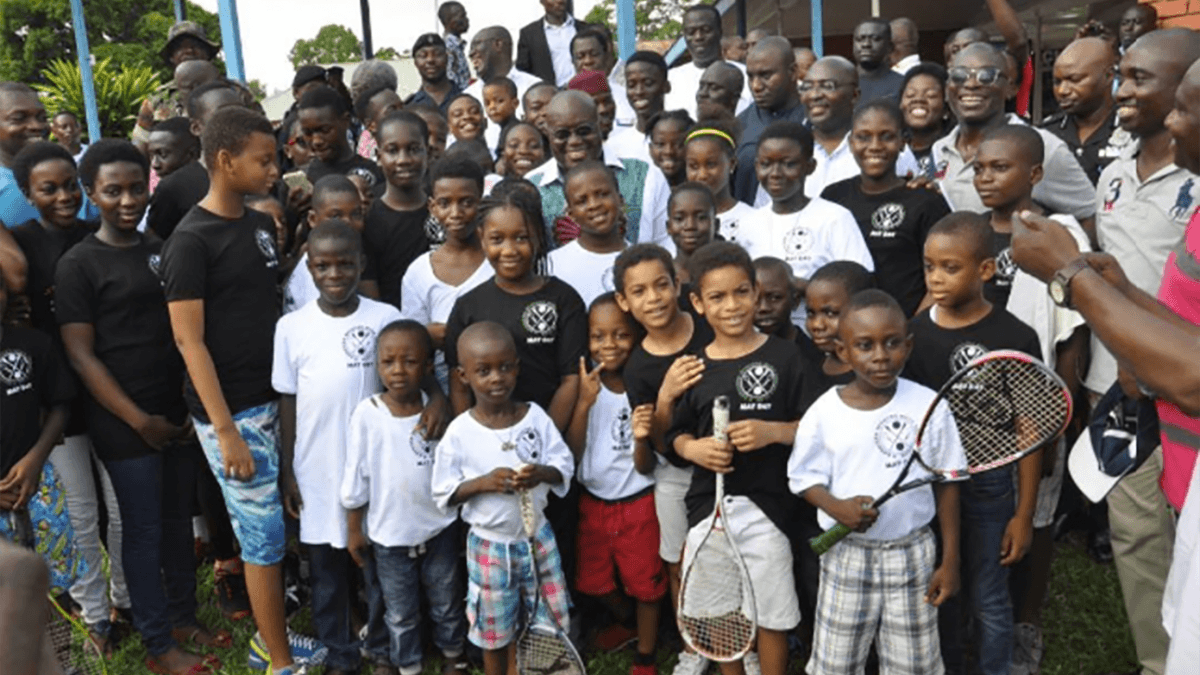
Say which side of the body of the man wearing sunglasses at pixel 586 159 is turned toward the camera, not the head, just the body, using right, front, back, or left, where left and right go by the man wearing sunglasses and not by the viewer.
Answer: front

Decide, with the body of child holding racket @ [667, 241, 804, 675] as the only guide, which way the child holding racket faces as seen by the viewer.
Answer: toward the camera

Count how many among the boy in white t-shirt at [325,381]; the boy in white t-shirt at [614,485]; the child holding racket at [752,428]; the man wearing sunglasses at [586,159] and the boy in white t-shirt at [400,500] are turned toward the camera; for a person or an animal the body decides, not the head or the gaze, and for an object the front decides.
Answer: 5

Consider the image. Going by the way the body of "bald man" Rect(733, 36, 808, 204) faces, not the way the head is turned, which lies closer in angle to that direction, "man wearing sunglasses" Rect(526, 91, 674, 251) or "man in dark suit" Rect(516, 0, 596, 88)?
the man wearing sunglasses

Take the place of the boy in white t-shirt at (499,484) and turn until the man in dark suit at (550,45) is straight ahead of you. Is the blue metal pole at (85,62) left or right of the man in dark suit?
left

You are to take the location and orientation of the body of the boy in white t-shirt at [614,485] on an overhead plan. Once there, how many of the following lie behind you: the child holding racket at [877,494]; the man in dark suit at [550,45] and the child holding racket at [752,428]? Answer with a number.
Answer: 1

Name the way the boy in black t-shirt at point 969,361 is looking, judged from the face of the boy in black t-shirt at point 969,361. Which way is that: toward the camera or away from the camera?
toward the camera

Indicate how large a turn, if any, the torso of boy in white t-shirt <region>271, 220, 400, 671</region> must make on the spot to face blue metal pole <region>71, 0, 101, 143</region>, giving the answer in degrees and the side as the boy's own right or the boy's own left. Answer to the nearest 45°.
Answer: approximately 180°

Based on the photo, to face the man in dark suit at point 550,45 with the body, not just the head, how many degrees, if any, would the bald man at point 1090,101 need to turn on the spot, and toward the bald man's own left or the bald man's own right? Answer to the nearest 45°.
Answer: approximately 90° to the bald man's own right

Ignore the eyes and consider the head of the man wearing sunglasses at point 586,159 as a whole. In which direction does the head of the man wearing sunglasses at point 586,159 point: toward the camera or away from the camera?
toward the camera

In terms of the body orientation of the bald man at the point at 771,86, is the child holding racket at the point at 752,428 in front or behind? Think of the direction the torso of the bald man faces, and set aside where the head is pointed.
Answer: in front

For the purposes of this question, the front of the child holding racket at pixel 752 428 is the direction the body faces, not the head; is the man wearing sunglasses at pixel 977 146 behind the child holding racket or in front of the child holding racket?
behind

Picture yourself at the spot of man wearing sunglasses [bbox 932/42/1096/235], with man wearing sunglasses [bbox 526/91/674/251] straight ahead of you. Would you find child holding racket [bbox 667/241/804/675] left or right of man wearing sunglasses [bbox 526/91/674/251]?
left
